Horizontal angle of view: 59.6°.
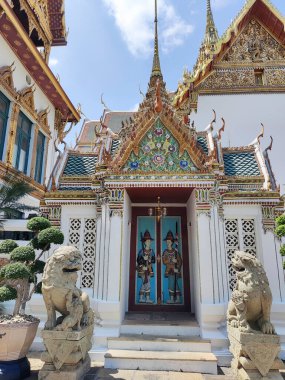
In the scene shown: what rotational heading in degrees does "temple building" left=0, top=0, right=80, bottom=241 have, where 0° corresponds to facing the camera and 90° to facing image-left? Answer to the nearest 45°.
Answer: approximately 315°

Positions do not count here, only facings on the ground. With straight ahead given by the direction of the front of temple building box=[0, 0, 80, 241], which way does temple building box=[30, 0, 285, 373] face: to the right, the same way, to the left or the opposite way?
to the right

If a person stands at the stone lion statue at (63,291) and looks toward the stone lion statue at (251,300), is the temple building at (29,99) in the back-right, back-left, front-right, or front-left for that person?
back-left

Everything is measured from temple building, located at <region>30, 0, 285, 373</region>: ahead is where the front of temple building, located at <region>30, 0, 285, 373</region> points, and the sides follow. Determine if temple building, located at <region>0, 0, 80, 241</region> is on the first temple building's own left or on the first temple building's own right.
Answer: on the first temple building's own right

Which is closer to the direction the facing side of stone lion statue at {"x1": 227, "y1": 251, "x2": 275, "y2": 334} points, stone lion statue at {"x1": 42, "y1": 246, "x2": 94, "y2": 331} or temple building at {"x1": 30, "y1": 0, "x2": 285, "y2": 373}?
the stone lion statue

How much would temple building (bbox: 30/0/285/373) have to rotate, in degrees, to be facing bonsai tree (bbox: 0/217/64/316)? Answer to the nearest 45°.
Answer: approximately 45° to its right
